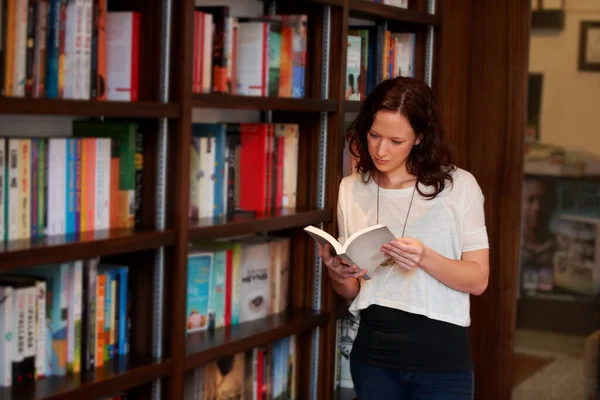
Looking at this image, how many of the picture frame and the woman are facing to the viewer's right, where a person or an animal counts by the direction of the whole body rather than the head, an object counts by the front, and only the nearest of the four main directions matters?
0

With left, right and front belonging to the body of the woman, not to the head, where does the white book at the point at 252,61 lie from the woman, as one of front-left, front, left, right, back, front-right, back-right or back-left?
right

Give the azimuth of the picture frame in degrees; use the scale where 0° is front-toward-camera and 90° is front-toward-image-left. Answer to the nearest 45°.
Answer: approximately 0°

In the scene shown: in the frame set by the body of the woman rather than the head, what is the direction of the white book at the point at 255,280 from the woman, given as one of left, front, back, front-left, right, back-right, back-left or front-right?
right

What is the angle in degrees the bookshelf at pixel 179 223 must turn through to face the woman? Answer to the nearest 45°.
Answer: approximately 45° to its left

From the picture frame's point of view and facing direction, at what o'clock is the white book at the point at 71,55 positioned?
The white book is roughly at 1 o'clock from the picture frame.

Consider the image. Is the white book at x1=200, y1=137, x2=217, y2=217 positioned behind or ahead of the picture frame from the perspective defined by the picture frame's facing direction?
ahead

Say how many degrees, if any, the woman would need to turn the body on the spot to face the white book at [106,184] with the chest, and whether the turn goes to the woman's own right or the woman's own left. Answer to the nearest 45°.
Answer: approximately 45° to the woman's own right

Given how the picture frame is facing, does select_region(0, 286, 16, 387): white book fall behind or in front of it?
in front

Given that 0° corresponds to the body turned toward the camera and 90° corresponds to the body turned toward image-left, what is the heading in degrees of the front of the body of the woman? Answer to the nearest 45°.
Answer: approximately 45°
